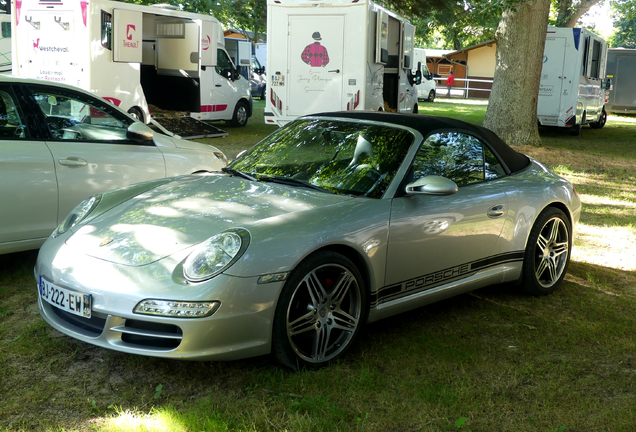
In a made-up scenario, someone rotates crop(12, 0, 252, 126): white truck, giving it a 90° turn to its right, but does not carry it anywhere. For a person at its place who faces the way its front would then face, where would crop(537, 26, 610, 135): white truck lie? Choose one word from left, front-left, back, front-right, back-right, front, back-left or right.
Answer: front-left

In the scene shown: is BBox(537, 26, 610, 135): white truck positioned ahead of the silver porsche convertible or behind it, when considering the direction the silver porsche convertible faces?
behind

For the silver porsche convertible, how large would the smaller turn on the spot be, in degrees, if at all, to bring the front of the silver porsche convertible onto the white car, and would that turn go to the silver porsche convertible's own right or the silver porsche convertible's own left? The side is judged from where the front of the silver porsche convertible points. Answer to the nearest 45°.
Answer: approximately 90° to the silver porsche convertible's own right

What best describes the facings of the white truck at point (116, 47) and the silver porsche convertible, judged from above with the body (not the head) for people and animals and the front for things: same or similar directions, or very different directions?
very different directions

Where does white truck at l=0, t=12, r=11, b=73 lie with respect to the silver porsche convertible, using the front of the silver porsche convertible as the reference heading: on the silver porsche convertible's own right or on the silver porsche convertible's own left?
on the silver porsche convertible's own right

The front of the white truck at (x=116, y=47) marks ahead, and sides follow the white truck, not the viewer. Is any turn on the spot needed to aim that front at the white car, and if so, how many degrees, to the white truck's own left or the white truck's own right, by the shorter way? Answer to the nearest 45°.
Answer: approximately 135° to the white truck's own right

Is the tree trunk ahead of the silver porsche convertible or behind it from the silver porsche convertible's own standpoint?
behind

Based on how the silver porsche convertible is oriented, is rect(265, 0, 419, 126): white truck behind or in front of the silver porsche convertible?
behind

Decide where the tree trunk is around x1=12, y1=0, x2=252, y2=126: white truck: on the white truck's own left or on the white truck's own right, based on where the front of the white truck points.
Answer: on the white truck's own right

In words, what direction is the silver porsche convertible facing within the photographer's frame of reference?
facing the viewer and to the left of the viewer

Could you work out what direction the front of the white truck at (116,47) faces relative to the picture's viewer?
facing away from the viewer and to the right of the viewer
